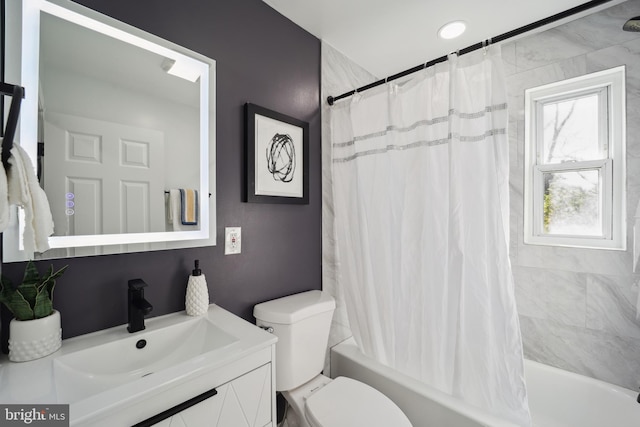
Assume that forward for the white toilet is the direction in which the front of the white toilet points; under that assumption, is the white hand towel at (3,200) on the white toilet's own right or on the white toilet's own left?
on the white toilet's own right

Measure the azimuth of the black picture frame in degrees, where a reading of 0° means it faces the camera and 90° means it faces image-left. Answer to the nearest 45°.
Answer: approximately 315°

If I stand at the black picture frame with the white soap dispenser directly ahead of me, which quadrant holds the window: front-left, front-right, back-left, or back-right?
back-left

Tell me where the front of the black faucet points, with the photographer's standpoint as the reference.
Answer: facing the viewer and to the right of the viewer

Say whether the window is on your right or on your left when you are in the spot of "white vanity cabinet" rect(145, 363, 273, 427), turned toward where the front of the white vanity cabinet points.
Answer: on your left

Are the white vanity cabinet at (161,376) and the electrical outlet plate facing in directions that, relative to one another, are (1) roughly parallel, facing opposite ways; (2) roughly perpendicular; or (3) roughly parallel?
roughly parallel

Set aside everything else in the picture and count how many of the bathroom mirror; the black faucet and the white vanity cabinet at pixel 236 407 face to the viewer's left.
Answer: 0

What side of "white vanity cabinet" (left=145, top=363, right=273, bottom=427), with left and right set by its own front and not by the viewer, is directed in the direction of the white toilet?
left

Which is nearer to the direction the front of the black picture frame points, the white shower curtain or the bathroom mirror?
the white shower curtain

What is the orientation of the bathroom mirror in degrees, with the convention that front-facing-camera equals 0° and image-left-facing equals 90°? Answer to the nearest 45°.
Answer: approximately 315°
